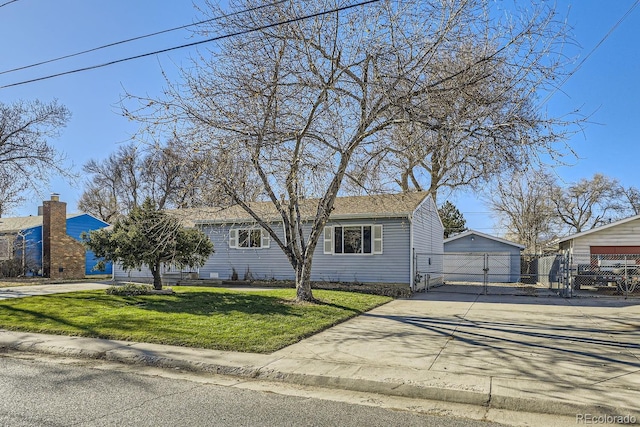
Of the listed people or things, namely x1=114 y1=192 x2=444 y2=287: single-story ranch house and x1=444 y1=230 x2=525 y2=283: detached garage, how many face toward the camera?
2

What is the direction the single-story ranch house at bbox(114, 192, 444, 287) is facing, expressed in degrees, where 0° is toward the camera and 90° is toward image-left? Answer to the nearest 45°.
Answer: approximately 0°

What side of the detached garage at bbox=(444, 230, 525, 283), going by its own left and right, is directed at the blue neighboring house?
right

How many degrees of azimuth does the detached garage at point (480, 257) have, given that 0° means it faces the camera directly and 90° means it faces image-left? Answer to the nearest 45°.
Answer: approximately 0°

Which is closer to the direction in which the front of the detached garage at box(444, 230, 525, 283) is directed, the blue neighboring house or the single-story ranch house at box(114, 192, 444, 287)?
the single-story ranch house

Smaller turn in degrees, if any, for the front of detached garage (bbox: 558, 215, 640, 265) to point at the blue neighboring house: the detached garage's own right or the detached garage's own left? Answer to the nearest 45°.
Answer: approximately 90° to the detached garage's own right
